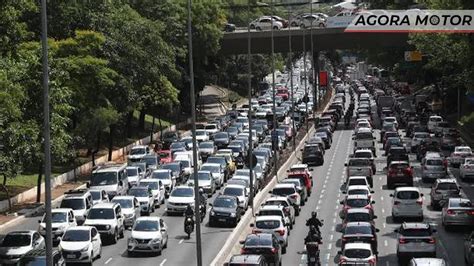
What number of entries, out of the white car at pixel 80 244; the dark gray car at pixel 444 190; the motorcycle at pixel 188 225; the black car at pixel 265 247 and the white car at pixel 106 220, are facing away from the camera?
2

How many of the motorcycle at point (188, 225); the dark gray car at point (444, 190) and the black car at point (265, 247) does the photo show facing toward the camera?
1

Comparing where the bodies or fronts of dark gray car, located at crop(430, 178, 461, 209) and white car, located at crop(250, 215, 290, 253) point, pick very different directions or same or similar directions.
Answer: same or similar directions

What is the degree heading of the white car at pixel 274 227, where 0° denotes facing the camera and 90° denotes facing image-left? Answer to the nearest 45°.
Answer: approximately 180°

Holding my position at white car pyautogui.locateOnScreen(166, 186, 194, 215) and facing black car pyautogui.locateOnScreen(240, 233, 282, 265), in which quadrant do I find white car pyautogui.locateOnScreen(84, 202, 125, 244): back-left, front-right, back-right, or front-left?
front-right

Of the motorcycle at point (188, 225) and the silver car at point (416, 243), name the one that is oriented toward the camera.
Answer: the motorcycle

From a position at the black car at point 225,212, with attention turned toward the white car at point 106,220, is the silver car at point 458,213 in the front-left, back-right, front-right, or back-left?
back-left

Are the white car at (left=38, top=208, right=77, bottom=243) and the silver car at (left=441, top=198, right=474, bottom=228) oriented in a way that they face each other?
no

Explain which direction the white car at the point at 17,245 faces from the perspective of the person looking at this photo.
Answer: facing the viewer and to the left of the viewer

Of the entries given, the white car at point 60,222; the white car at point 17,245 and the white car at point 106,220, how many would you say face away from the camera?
0

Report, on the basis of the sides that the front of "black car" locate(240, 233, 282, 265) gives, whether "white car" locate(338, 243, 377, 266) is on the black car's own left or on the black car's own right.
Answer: on the black car's own right

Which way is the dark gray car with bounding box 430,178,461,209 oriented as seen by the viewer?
away from the camera

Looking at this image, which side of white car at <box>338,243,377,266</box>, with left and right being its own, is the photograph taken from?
back

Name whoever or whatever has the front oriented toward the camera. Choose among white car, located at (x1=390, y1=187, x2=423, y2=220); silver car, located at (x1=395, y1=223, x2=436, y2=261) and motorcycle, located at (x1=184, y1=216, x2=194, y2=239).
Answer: the motorcycle

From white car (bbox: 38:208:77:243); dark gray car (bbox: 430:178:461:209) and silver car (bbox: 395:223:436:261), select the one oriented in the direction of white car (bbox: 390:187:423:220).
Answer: silver car (bbox: 395:223:436:261)

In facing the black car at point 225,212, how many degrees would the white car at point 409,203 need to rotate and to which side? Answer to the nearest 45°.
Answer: approximately 90° to its left

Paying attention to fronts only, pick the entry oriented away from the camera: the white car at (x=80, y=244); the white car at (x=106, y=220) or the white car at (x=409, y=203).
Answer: the white car at (x=409, y=203)

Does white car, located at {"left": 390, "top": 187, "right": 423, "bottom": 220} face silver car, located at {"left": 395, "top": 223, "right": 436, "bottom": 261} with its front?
no

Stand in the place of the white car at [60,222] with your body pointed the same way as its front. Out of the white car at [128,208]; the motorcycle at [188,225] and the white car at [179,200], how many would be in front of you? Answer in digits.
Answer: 0

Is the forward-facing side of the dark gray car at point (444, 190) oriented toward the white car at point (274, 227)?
no
